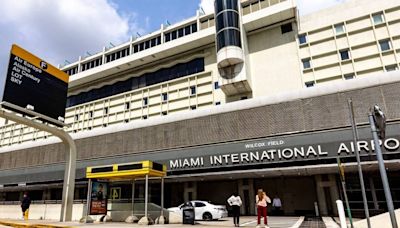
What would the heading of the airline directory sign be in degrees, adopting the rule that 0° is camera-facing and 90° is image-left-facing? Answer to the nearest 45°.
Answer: approximately 315°

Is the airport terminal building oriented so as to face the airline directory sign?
yes

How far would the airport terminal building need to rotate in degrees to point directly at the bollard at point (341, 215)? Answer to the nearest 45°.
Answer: approximately 45° to its left

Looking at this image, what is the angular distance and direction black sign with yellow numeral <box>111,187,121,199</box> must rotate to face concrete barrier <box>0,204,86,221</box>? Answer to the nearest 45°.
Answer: approximately 135° to its right
